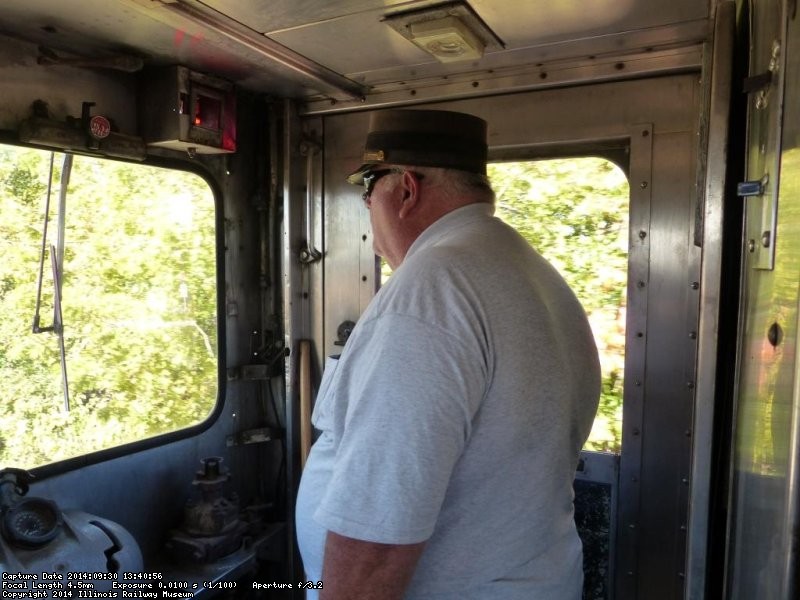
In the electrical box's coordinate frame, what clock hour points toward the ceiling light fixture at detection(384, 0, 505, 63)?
The ceiling light fixture is roughly at 12 o'clock from the electrical box.

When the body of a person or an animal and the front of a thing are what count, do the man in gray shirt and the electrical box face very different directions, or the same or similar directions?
very different directions

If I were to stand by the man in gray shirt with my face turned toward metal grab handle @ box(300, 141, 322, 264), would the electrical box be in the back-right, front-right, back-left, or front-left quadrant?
front-left

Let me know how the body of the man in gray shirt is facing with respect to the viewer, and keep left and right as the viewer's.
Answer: facing away from the viewer and to the left of the viewer

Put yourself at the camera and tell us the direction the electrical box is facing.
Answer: facing the viewer and to the right of the viewer

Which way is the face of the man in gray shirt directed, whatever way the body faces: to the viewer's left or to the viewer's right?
to the viewer's left

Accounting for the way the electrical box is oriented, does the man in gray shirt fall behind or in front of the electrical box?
in front

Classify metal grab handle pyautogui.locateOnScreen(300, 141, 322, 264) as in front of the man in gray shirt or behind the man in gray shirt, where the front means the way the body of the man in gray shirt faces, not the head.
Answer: in front
